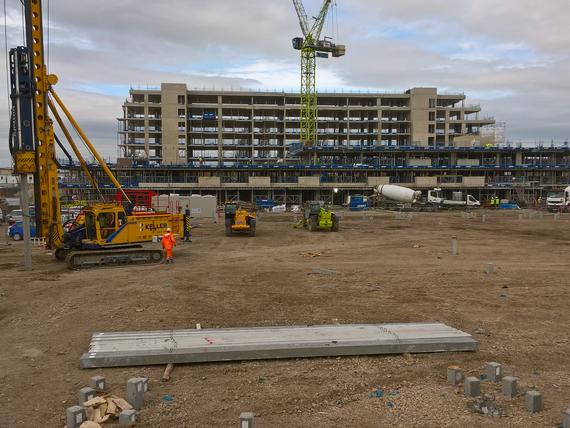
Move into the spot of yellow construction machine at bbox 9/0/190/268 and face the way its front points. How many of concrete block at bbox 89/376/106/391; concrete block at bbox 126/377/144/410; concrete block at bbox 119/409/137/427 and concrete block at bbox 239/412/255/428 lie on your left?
4

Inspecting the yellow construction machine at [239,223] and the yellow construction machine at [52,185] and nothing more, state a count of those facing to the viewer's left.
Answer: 1

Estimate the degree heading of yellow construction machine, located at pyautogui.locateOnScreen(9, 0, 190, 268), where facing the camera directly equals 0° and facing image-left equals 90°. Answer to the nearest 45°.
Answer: approximately 90°

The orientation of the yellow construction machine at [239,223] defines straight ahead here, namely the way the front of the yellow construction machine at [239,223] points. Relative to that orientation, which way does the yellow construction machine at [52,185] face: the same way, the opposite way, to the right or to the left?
to the right

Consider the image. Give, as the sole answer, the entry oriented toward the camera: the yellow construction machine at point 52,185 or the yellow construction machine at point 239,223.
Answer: the yellow construction machine at point 239,223

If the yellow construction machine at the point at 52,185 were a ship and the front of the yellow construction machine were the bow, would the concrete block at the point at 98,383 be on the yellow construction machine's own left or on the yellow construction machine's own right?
on the yellow construction machine's own left

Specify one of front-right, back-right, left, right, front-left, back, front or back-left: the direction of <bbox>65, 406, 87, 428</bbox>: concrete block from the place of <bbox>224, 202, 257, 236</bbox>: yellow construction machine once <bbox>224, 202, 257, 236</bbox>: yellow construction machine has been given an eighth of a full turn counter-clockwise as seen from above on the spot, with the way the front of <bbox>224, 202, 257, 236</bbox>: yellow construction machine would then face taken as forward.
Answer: front-right

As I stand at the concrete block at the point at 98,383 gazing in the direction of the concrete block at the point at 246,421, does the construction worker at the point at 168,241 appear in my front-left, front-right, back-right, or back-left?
back-left

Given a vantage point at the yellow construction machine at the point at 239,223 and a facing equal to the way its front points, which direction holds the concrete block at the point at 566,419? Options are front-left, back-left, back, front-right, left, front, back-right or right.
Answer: front

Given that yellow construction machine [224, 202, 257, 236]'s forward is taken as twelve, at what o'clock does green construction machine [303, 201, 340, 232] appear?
The green construction machine is roughly at 8 o'clock from the yellow construction machine.

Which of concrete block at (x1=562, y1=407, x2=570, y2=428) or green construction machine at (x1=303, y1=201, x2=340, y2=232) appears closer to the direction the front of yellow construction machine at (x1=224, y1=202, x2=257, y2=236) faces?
the concrete block

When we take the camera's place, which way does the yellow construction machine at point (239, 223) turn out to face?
facing the viewer

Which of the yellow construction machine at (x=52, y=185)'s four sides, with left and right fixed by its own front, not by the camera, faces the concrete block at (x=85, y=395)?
left

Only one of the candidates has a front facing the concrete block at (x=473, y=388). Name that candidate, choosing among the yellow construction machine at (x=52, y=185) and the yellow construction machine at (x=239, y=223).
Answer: the yellow construction machine at (x=239, y=223)

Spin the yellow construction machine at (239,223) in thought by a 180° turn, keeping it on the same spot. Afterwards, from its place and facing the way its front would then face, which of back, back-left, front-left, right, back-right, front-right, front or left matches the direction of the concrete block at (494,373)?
back

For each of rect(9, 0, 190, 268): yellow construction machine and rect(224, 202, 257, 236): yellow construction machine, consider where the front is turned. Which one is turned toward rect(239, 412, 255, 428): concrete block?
rect(224, 202, 257, 236): yellow construction machine

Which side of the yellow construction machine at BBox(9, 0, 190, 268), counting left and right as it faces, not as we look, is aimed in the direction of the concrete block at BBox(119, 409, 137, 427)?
left
